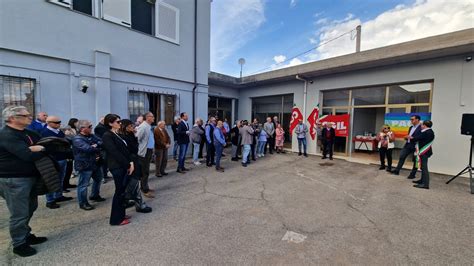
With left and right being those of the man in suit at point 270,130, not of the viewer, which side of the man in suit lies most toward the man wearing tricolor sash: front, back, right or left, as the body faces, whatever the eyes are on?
front

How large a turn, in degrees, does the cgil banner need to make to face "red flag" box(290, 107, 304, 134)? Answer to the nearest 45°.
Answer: approximately 90° to its right

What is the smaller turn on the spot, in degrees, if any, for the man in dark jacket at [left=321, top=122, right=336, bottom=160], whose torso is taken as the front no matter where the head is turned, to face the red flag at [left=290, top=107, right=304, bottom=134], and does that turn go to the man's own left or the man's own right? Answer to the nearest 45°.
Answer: approximately 135° to the man's own right

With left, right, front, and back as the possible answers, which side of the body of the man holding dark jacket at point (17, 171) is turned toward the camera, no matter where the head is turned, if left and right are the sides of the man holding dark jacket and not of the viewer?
right

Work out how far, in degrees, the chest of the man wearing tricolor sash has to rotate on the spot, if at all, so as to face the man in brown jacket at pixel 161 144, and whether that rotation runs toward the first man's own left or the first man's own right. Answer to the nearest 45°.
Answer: approximately 45° to the first man's own left

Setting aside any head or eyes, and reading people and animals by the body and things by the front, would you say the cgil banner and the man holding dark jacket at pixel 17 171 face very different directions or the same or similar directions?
very different directions

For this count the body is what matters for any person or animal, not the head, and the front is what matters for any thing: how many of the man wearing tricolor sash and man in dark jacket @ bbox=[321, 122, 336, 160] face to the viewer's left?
1

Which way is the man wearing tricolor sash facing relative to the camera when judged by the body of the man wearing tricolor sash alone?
to the viewer's left

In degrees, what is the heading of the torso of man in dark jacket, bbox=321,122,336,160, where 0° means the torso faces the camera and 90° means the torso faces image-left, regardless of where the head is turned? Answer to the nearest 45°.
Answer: approximately 0°

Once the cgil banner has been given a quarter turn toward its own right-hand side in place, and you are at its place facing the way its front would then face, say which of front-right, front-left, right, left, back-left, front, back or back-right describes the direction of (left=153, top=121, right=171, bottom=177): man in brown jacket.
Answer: front-left

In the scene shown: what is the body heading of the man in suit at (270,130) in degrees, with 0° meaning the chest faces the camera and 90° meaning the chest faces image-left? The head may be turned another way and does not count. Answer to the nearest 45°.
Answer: approximately 315°

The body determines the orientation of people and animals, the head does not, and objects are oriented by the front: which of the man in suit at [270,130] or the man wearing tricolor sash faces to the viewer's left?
the man wearing tricolor sash

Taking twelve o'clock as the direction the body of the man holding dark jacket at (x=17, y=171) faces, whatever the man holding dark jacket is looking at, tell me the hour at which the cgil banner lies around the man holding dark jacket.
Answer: The cgil banner is roughly at 12 o'clock from the man holding dark jacket.

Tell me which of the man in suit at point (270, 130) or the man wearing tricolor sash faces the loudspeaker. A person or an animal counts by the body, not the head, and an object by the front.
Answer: the man in suit

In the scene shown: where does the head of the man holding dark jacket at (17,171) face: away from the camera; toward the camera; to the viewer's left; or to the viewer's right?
to the viewer's right

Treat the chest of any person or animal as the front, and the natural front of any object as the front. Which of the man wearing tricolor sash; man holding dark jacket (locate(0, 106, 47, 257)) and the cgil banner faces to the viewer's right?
the man holding dark jacket

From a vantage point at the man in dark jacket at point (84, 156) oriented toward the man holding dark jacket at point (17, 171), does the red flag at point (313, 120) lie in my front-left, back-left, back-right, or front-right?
back-left
